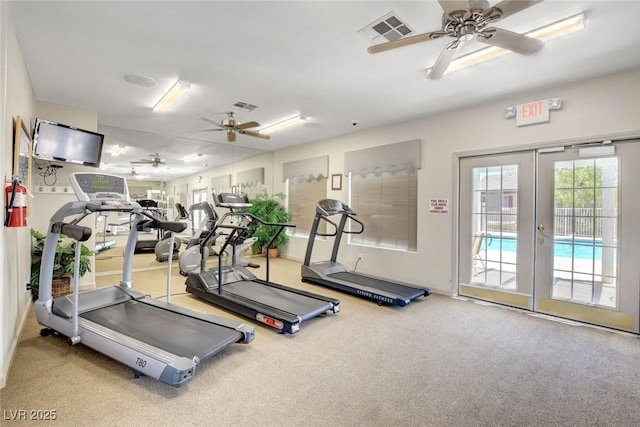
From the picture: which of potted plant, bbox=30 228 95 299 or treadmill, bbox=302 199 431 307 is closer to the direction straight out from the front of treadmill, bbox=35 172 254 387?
the potted plant

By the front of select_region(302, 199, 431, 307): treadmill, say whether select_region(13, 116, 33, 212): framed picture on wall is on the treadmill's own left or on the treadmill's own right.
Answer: on the treadmill's own left

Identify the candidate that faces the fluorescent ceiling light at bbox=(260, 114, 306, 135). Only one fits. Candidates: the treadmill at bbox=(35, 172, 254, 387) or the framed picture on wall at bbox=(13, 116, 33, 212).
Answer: the framed picture on wall

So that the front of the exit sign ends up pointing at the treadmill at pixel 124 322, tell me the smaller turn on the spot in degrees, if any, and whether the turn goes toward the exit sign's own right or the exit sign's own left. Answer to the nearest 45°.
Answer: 0° — it already faces it

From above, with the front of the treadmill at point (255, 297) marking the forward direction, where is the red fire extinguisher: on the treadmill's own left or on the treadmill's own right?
on the treadmill's own left

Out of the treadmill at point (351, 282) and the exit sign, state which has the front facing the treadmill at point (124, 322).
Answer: the exit sign

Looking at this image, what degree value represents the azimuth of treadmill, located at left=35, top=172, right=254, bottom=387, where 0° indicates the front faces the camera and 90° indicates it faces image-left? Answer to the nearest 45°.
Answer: approximately 135°

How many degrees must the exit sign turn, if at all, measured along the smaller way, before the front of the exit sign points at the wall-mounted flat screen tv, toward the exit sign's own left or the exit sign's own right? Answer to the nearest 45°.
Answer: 0° — it already faces it

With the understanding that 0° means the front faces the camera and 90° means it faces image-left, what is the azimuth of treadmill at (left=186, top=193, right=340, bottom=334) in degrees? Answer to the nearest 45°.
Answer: approximately 135°

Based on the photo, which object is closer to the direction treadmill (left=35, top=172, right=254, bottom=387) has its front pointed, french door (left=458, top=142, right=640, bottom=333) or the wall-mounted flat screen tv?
the wall-mounted flat screen tv

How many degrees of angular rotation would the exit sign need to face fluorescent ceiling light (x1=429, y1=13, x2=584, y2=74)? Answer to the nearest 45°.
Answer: approximately 45° to its left

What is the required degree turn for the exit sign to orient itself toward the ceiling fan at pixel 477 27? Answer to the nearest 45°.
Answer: approximately 45° to its left

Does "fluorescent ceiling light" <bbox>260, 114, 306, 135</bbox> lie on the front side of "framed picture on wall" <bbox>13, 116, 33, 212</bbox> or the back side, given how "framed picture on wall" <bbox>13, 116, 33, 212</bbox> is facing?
on the front side

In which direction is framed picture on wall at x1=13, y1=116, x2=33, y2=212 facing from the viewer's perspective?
to the viewer's right

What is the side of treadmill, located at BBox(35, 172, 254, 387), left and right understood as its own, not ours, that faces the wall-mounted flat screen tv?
front
